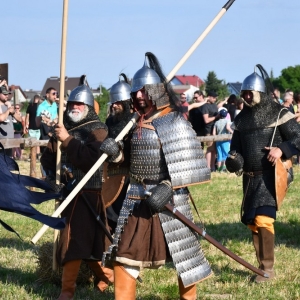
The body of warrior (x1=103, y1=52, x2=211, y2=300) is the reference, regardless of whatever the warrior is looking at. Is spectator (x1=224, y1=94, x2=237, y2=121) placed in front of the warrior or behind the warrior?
behind

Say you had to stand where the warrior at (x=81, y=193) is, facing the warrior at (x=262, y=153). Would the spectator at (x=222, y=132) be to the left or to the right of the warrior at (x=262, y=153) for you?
left

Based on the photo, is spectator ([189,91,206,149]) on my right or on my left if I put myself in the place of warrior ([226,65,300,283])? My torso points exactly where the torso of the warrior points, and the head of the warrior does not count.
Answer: on my right
